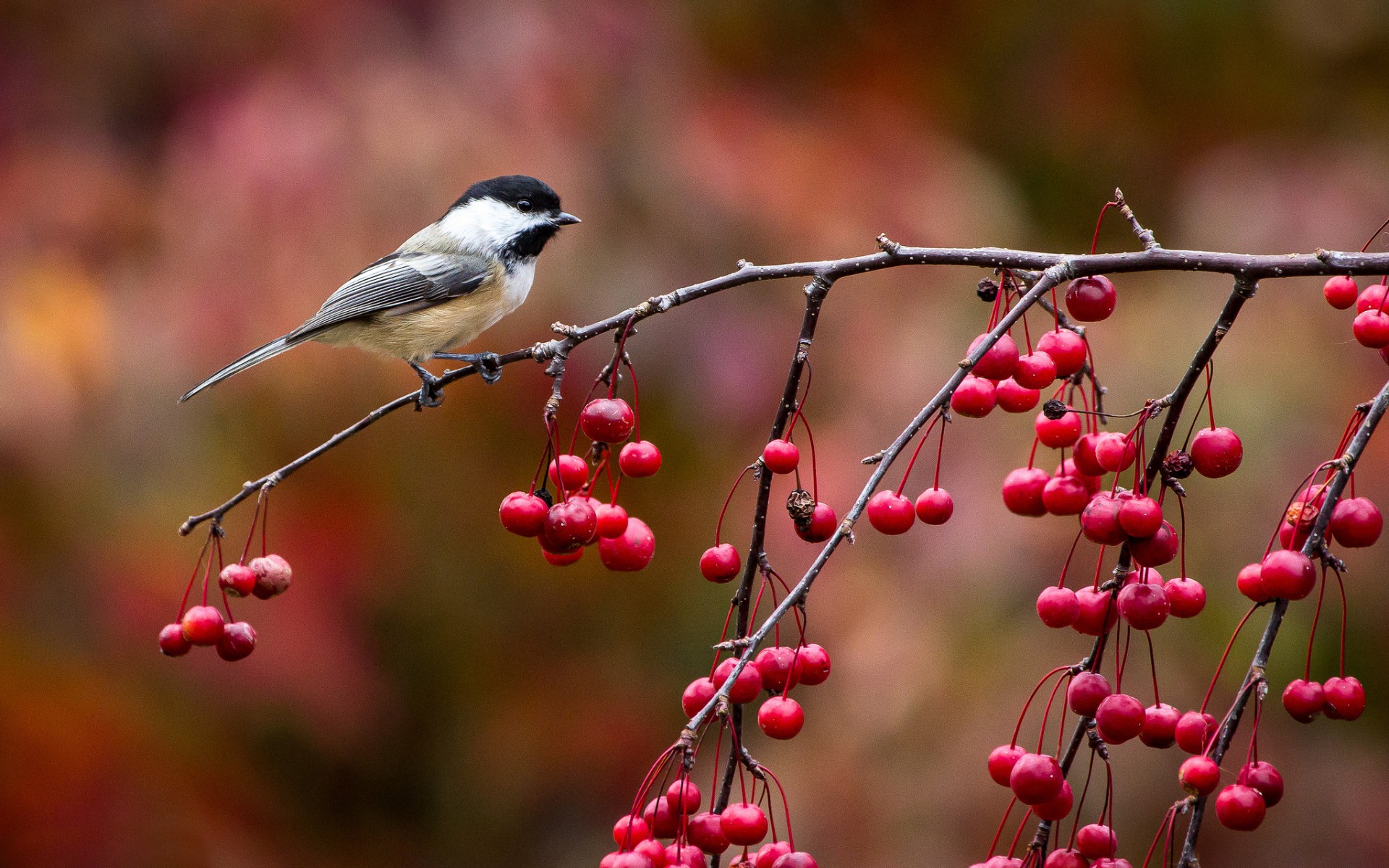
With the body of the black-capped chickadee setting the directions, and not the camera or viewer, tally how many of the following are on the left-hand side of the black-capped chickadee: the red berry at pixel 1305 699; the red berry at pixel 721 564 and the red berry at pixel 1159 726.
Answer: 0

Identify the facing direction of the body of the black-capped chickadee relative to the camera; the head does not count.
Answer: to the viewer's right
